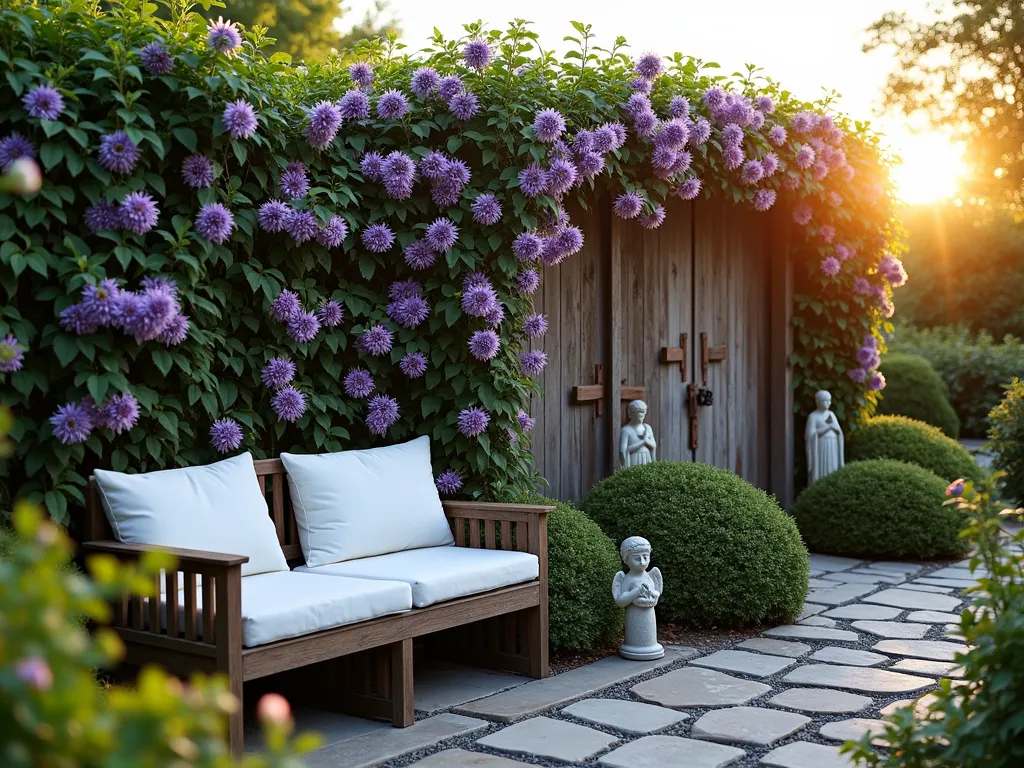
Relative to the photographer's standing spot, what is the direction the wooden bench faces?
facing the viewer and to the right of the viewer

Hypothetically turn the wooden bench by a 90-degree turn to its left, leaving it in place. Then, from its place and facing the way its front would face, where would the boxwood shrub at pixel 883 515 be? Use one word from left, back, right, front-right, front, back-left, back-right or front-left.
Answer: front

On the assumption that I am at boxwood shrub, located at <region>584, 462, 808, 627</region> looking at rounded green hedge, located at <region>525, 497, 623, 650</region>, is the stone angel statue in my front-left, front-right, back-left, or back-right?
front-left

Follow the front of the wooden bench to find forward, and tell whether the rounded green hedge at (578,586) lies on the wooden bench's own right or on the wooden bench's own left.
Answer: on the wooden bench's own left

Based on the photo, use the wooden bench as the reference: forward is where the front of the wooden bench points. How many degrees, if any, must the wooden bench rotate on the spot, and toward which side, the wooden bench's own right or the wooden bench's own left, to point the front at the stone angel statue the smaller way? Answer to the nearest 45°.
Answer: approximately 90° to the wooden bench's own left

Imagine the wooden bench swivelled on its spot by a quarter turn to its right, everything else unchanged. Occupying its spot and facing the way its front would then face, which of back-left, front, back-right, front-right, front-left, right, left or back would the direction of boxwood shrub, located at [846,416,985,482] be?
back

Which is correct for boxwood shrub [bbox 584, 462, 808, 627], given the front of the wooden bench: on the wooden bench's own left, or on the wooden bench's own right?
on the wooden bench's own left

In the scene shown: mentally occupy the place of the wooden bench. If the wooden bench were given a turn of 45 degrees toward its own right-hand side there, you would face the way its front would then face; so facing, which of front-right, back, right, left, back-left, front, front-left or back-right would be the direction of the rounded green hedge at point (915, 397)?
back-left
